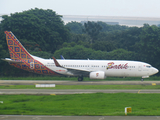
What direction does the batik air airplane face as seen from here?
to the viewer's right
